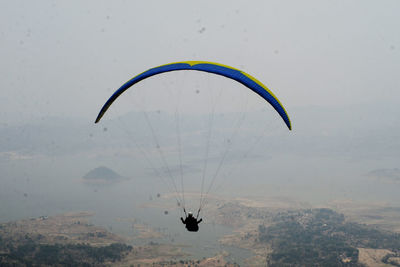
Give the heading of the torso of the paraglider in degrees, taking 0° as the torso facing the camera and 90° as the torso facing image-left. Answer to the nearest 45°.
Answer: approximately 180°
